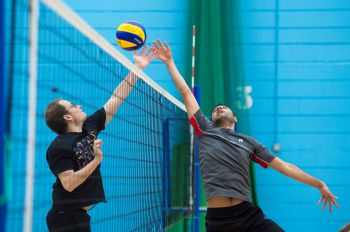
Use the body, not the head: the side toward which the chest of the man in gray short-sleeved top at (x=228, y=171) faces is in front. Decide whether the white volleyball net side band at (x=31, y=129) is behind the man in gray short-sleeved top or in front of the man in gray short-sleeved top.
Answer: in front

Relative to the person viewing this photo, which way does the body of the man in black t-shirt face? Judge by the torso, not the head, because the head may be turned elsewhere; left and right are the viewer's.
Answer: facing the viewer and to the right of the viewer

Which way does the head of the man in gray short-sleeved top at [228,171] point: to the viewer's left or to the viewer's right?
to the viewer's left

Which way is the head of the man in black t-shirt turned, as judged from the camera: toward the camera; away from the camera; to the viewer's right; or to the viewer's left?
to the viewer's right

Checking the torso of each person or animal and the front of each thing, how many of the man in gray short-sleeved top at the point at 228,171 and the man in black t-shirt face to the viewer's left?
0

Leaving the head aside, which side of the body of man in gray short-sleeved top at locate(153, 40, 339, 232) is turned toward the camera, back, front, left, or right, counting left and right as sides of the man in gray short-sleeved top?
front

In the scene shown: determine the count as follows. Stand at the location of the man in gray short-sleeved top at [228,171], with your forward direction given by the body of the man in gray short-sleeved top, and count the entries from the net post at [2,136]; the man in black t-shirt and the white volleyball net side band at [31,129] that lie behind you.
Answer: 0
